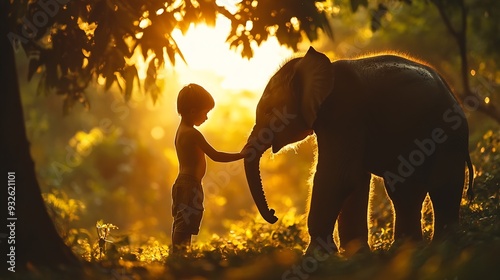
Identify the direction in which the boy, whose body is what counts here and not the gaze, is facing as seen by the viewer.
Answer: to the viewer's right

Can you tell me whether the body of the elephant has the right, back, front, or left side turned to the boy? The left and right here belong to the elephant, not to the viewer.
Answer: front

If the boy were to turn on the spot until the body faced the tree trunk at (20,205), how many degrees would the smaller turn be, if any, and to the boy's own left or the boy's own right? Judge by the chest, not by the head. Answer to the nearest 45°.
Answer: approximately 180°

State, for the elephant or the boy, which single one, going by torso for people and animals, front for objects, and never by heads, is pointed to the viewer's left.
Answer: the elephant

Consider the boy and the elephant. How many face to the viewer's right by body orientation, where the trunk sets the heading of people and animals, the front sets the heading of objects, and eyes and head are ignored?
1

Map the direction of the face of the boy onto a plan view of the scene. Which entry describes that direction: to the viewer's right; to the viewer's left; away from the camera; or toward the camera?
to the viewer's right

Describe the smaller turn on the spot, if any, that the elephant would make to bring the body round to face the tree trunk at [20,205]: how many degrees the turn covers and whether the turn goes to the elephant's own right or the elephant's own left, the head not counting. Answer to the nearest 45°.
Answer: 0° — it already faces it

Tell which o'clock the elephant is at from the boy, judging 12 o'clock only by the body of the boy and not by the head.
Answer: The elephant is roughly at 12 o'clock from the boy.

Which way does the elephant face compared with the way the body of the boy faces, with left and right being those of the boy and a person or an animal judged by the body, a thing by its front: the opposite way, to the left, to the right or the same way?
the opposite way

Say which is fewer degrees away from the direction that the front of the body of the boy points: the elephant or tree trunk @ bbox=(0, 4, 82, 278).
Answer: the elephant

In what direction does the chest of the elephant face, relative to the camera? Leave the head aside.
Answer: to the viewer's left
